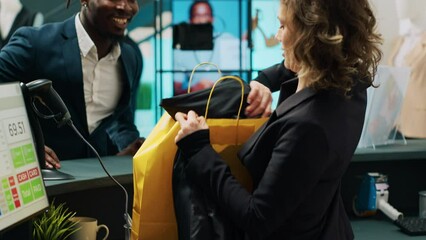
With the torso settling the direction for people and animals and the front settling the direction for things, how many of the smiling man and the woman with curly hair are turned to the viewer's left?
1

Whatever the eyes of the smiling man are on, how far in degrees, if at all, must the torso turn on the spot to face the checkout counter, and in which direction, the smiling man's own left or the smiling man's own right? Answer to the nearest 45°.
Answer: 0° — they already face it

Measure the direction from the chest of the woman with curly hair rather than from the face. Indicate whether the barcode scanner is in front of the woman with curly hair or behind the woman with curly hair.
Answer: in front

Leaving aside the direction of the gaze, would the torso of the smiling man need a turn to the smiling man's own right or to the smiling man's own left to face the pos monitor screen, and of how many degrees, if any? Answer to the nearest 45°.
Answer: approximately 45° to the smiling man's own right

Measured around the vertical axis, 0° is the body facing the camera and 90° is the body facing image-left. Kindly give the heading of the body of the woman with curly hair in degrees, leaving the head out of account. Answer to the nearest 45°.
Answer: approximately 90°

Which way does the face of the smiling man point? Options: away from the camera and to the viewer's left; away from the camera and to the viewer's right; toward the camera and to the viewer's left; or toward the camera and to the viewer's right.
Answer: toward the camera and to the viewer's right

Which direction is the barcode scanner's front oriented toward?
to the viewer's left

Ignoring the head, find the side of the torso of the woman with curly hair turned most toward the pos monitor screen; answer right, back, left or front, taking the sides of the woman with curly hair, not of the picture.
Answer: front
